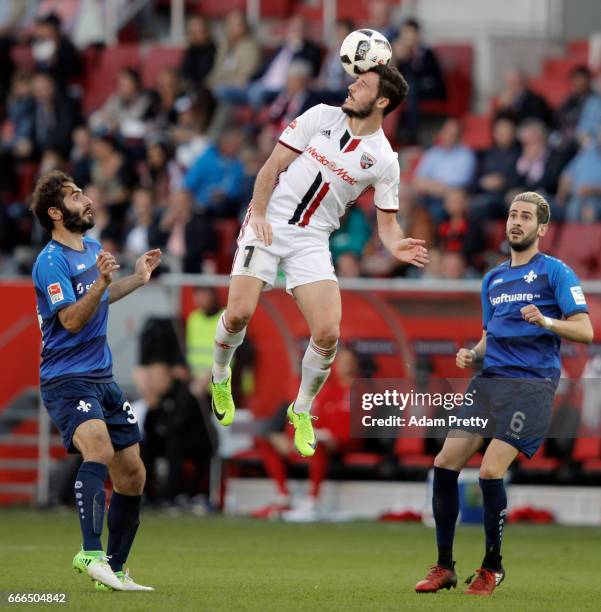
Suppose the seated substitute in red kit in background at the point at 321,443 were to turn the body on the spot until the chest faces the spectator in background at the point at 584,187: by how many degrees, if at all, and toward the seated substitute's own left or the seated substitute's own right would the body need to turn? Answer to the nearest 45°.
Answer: approximately 135° to the seated substitute's own left

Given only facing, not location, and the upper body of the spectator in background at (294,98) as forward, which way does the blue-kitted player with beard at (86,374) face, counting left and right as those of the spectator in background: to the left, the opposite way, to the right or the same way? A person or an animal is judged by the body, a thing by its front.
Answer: to the left

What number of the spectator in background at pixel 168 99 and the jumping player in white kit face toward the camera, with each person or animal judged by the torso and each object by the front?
2

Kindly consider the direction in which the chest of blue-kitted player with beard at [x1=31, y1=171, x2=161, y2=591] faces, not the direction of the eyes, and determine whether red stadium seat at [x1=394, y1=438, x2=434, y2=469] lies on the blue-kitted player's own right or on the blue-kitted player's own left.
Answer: on the blue-kitted player's own left

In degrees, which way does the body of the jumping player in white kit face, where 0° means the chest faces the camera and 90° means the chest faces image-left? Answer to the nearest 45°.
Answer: approximately 0°

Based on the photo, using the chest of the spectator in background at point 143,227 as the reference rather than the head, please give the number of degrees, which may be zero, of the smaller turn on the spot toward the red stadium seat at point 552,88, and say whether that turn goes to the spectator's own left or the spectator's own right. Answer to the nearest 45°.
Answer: approximately 135° to the spectator's own left

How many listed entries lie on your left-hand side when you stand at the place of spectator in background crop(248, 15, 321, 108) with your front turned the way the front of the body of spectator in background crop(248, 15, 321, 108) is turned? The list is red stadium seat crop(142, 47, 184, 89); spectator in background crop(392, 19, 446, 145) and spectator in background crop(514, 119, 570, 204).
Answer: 2

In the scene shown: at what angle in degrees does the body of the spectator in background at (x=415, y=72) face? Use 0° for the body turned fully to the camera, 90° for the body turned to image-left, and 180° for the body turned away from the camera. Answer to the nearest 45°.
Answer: approximately 45°

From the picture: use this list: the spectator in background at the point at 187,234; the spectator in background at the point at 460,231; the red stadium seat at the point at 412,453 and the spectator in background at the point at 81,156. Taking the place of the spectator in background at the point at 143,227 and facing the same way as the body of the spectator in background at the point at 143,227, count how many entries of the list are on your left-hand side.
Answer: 3

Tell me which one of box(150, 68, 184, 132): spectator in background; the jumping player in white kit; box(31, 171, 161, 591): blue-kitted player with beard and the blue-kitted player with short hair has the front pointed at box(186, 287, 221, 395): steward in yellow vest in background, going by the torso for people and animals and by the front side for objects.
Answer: box(150, 68, 184, 132): spectator in background
